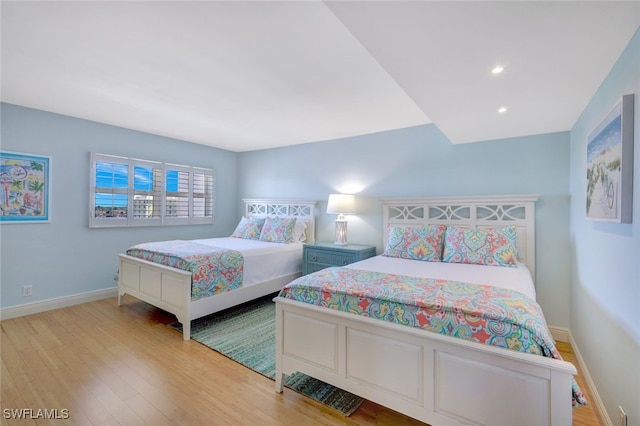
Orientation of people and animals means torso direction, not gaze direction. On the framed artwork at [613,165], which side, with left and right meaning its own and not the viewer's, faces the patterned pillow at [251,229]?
front

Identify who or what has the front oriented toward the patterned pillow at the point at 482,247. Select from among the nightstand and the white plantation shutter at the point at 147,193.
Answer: the white plantation shutter

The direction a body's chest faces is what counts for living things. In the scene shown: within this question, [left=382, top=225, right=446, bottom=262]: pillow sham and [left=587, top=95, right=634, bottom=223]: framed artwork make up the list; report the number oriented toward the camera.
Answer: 1

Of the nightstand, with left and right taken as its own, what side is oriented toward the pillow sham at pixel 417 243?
left

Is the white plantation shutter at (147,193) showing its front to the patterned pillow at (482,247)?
yes

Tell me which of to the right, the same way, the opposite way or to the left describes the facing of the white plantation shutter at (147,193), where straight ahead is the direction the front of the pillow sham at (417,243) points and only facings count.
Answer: to the left

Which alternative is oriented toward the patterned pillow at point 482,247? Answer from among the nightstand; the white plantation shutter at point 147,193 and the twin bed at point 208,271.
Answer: the white plantation shutter

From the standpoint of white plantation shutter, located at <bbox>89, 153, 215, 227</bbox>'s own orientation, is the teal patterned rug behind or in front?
in front

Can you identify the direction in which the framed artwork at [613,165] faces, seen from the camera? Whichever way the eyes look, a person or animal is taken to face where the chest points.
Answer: facing to the left of the viewer

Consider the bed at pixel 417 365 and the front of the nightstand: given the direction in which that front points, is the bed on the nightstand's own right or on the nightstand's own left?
on the nightstand's own left

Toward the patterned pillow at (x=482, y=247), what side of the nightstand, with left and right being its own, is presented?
left
